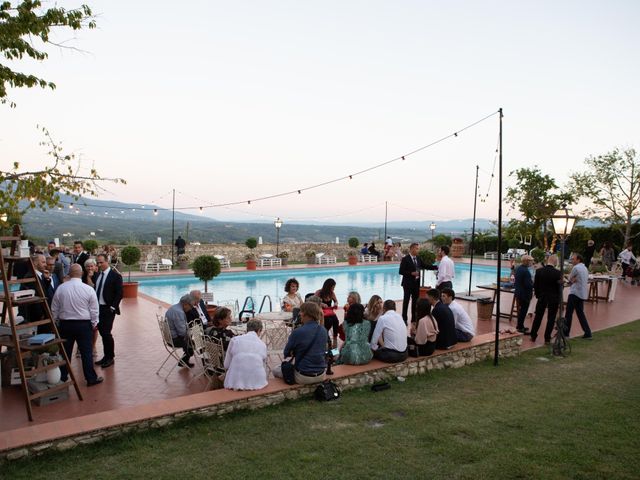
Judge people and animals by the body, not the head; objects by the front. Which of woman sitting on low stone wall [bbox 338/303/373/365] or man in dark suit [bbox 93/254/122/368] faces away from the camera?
the woman sitting on low stone wall

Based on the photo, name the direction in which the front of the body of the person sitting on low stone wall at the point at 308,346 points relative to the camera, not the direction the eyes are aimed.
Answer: away from the camera

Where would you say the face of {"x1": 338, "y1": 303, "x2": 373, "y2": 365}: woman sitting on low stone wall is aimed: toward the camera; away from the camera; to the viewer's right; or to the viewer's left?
away from the camera

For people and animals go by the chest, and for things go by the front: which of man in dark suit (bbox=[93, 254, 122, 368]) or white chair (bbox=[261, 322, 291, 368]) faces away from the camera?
the white chair

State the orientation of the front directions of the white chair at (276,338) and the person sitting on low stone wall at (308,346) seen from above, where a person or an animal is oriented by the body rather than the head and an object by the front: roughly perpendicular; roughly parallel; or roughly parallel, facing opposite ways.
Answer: roughly parallel

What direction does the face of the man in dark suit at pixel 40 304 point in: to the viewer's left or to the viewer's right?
to the viewer's right

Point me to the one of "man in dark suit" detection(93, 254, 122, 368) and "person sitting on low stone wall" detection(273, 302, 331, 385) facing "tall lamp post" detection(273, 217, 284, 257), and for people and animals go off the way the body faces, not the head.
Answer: the person sitting on low stone wall

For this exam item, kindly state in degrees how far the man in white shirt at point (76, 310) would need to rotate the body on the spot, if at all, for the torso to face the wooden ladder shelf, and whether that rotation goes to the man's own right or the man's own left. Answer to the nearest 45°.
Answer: approximately 135° to the man's own left

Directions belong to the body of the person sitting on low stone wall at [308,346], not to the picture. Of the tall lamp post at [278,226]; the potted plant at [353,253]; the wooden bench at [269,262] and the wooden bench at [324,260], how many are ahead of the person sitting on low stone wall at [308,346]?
4

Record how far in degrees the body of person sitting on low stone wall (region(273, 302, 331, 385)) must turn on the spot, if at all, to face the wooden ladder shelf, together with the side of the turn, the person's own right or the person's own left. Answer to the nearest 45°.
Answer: approximately 90° to the person's own left

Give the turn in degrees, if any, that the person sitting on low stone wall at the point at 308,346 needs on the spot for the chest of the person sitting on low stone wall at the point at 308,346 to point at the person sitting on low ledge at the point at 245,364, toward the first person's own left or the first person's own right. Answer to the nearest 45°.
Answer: approximately 90° to the first person's own left

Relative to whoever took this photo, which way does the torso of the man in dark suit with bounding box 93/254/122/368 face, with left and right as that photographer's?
facing the viewer and to the left of the viewer

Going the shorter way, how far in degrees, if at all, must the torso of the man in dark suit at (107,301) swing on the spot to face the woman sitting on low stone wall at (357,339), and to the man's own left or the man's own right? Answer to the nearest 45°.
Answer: approximately 90° to the man's own left

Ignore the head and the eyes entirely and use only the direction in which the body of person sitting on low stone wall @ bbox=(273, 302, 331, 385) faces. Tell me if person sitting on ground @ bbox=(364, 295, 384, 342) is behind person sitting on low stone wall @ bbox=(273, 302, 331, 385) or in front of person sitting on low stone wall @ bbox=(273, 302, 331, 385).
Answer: in front

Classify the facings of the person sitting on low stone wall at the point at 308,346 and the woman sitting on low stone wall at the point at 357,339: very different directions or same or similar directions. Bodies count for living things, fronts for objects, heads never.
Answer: same or similar directions

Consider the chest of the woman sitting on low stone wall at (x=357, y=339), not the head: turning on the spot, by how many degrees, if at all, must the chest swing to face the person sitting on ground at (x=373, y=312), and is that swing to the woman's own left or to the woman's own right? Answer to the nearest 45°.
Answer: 0° — they already face them

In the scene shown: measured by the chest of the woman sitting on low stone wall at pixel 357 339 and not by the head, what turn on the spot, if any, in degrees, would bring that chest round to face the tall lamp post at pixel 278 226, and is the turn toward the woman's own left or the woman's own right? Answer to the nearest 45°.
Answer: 0° — they already face it

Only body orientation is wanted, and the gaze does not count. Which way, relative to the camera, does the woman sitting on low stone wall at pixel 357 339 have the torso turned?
away from the camera

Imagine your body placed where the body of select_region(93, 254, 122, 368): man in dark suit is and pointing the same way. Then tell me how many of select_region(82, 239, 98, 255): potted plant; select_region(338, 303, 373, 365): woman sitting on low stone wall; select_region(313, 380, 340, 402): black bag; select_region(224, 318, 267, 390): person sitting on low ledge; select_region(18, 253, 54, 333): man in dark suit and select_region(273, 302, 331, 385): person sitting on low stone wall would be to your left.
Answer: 4
